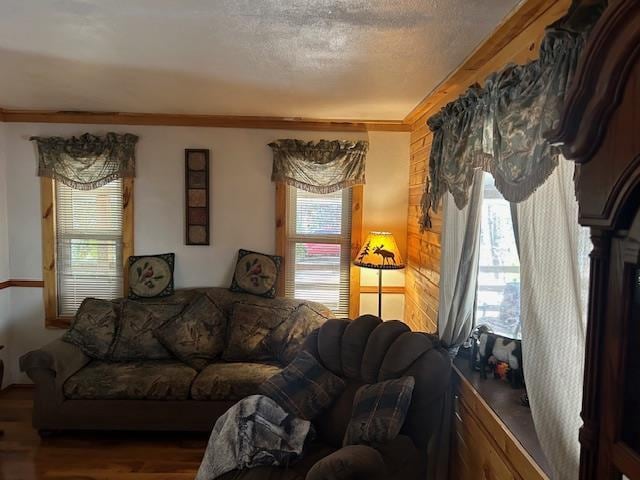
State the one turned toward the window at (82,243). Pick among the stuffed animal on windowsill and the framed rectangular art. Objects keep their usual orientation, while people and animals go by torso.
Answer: the stuffed animal on windowsill

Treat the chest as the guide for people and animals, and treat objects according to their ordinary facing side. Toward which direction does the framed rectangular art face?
toward the camera

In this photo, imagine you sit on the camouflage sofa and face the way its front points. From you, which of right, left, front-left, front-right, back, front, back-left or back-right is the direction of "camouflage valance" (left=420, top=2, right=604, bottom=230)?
front-left

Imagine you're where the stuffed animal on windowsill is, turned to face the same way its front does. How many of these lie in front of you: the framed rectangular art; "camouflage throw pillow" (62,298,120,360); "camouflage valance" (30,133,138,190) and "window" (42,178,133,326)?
4

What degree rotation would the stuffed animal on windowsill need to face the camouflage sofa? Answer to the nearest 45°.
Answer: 0° — it already faces it

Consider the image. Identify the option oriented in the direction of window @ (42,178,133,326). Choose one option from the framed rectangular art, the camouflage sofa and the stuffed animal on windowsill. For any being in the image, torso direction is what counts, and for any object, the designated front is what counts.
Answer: the stuffed animal on windowsill

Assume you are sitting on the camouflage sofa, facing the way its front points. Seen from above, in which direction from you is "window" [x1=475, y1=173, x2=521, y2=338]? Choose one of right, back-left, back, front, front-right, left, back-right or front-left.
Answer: front-left

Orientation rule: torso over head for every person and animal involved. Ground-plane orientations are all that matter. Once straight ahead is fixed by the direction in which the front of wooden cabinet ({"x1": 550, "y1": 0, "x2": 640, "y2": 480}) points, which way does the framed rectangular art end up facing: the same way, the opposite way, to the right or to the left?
to the left

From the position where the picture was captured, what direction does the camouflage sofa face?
facing the viewer

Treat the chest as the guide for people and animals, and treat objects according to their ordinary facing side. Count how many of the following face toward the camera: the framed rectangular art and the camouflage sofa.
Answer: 2

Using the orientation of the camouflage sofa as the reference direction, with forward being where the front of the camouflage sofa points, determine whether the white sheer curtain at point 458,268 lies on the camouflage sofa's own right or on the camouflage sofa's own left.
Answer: on the camouflage sofa's own left

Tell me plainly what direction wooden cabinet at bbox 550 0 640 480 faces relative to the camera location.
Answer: facing the viewer and to the left of the viewer

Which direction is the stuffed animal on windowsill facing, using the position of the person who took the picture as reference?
facing to the left of the viewer

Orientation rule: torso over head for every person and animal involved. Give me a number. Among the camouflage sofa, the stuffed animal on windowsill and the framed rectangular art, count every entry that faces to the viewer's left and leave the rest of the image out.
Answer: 1
